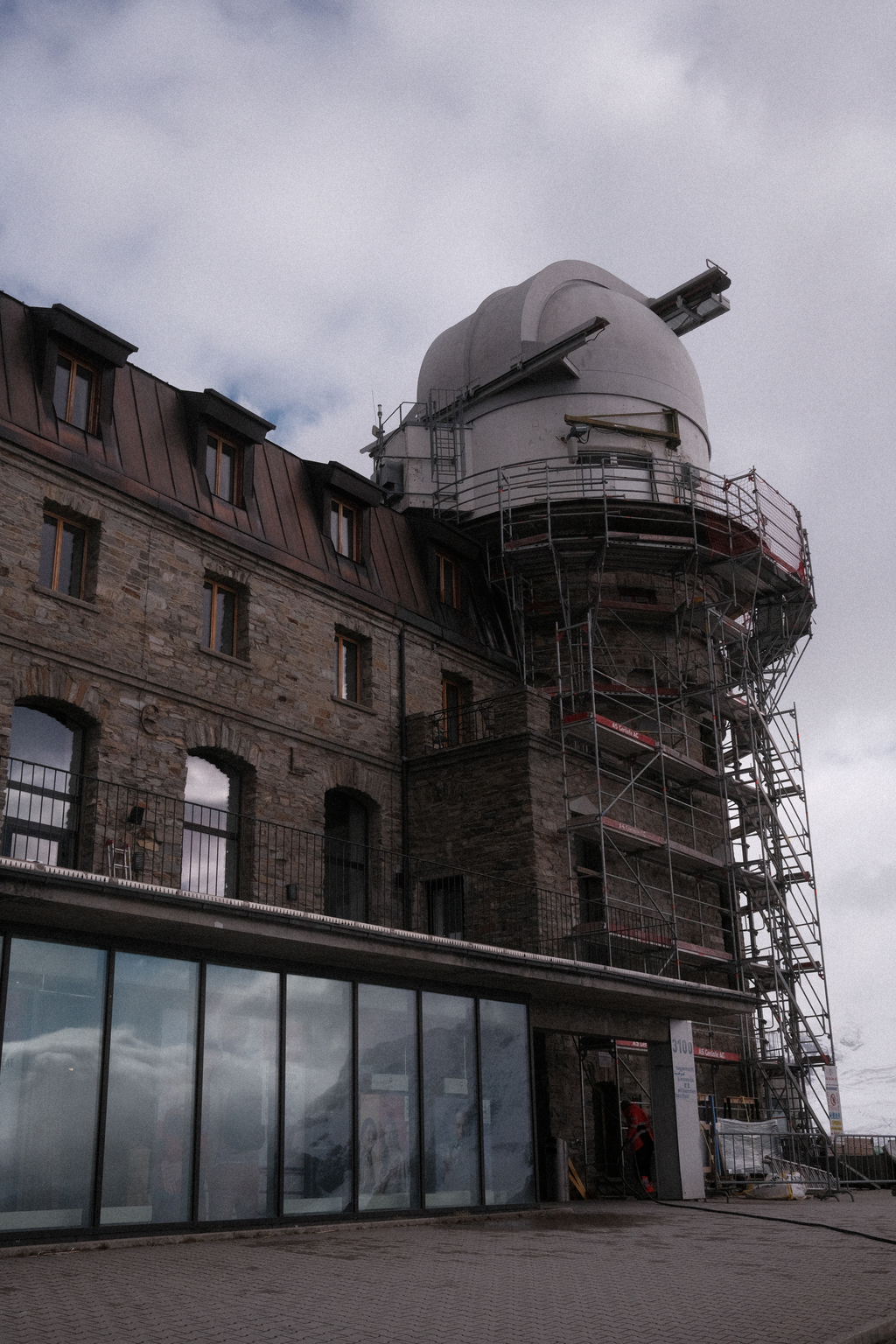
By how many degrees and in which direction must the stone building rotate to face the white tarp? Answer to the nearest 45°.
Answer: approximately 90° to its left

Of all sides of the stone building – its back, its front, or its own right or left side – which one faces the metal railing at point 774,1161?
left

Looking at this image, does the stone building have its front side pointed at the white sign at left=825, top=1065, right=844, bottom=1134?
no
